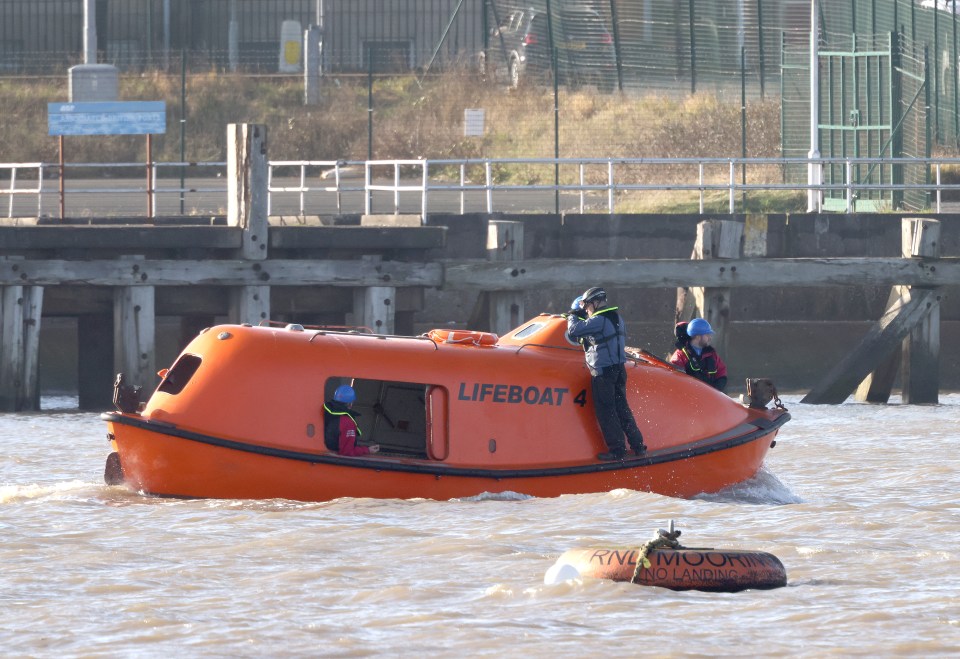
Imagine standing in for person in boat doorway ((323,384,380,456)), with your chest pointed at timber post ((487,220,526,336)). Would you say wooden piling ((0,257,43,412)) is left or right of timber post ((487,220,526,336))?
left

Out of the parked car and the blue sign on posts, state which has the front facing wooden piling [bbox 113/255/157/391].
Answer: the blue sign on posts

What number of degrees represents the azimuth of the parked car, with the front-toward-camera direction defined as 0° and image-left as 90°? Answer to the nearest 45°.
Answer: approximately 135°

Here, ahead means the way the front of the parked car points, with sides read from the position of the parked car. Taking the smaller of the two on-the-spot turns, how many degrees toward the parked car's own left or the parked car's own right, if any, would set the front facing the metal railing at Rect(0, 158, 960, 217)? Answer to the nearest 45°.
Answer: approximately 135° to the parked car's own left

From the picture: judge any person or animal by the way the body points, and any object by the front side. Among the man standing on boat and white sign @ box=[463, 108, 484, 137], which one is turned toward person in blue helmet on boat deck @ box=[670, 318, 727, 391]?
the white sign

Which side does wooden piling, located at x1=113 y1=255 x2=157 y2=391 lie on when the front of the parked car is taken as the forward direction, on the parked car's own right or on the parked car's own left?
on the parked car's own left
